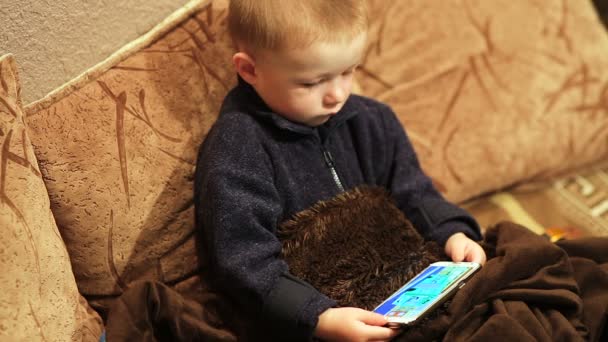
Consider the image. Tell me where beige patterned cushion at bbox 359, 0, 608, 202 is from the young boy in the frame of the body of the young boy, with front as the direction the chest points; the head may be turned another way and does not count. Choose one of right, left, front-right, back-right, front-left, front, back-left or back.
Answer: left

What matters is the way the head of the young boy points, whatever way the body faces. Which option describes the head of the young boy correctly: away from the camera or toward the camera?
toward the camera

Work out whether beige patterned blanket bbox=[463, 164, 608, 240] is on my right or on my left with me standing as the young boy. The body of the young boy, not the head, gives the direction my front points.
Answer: on my left

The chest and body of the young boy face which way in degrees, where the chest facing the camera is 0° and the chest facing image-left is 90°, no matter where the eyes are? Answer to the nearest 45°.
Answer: approximately 315°
